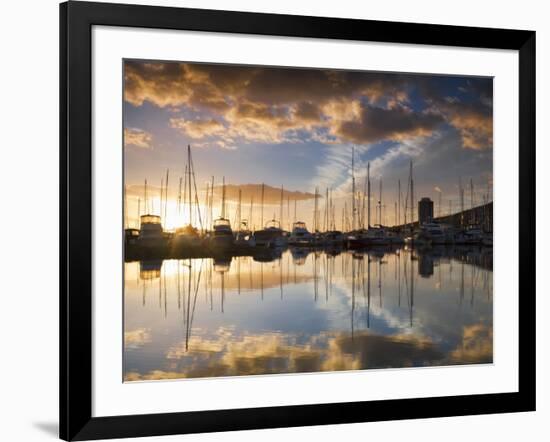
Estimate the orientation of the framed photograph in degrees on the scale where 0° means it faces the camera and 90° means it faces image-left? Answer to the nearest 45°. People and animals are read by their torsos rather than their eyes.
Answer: approximately 315°
